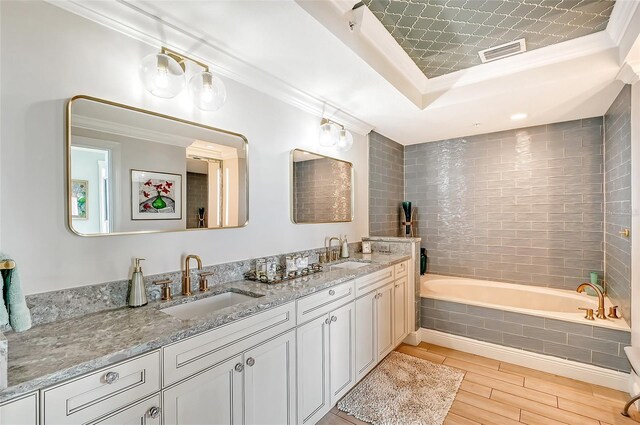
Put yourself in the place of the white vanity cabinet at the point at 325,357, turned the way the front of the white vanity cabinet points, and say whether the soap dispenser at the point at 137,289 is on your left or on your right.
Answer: on your right

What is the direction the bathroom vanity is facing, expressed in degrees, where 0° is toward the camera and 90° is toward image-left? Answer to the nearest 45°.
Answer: approximately 315°

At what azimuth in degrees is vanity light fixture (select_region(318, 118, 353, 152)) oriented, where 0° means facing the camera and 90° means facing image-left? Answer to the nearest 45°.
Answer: approximately 315°

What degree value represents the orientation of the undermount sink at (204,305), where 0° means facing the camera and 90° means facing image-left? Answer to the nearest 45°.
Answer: approximately 315°
